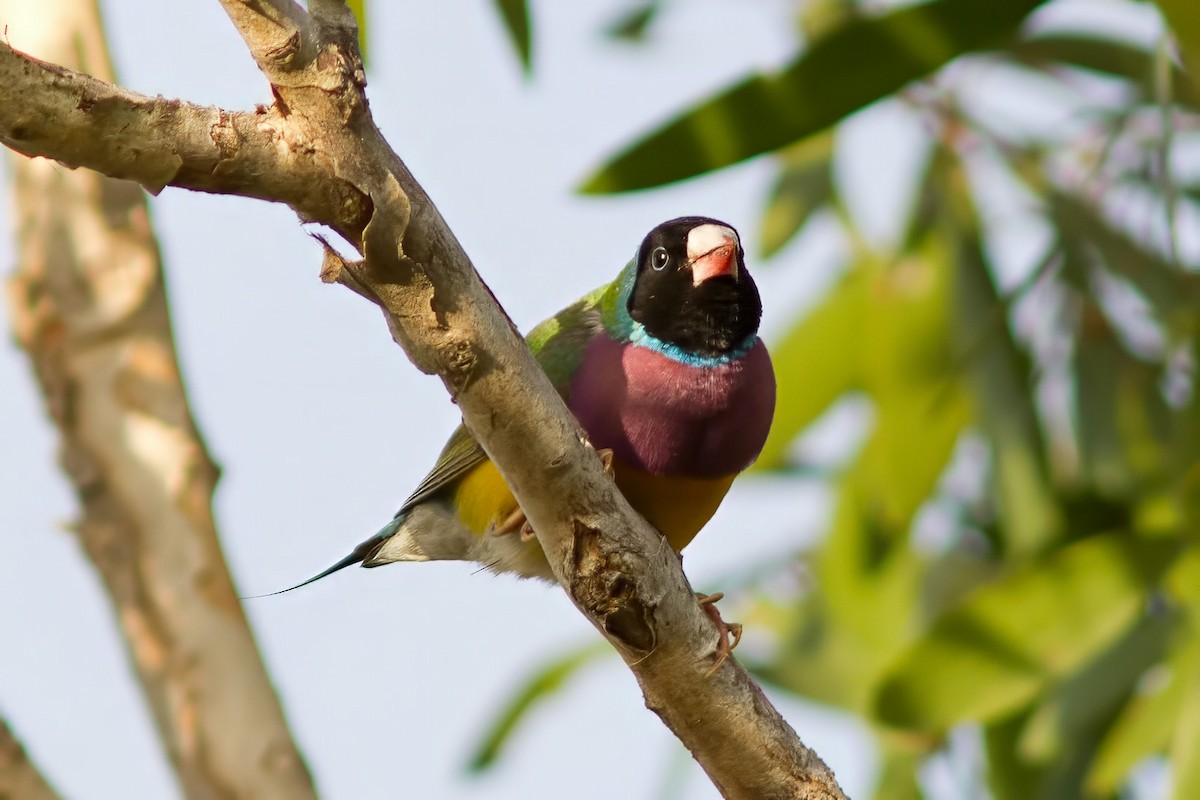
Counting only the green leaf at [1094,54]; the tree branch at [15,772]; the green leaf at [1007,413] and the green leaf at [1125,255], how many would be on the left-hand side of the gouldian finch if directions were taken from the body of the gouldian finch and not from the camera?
3

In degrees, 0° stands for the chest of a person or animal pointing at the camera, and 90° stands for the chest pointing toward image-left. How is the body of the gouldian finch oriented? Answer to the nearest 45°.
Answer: approximately 315°

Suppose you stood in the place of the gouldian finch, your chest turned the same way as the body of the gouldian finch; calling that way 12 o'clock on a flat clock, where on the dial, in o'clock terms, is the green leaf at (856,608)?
The green leaf is roughly at 8 o'clock from the gouldian finch.

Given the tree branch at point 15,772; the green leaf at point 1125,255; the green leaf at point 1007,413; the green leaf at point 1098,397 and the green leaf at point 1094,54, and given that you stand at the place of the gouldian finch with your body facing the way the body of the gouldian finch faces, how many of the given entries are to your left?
4

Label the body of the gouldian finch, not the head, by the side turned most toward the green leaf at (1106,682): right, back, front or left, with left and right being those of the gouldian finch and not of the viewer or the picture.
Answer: left

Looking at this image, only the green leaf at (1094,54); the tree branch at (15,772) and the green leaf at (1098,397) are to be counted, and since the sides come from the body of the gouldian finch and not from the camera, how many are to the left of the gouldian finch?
2

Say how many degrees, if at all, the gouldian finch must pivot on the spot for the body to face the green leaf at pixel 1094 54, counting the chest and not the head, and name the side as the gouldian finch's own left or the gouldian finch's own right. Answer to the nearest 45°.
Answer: approximately 90° to the gouldian finch's own left

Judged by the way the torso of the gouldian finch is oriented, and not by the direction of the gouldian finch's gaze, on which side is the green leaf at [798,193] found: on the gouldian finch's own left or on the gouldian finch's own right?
on the gouldian finch's own left

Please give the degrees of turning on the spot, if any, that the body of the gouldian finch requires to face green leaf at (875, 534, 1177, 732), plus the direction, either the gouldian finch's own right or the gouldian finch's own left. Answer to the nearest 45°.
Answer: approximately 90° to the gouldian finch's own left

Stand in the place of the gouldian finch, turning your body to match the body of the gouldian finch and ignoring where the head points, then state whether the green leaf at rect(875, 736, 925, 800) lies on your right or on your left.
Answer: on your left
